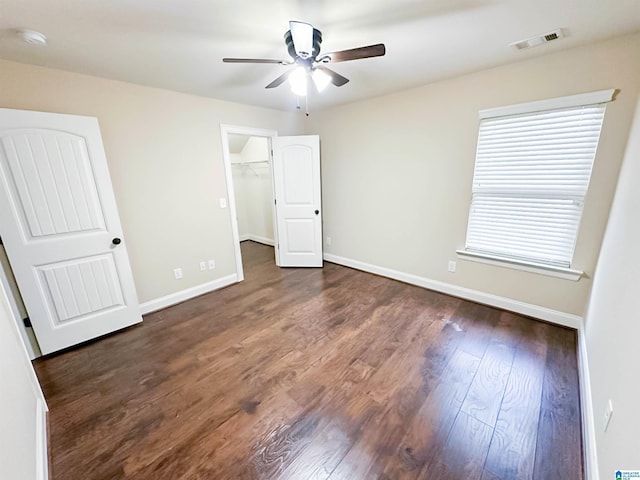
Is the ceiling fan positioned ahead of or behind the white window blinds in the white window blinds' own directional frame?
ahead

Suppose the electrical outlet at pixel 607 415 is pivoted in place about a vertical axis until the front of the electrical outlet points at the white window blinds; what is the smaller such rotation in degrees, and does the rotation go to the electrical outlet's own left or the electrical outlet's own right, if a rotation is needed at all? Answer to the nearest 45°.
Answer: approximately 45° to the electrical outlet's own right

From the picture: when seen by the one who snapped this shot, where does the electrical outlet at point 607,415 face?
facing to the left of the viewer

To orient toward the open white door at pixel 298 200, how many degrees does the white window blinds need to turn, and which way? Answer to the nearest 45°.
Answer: approximately 45° to its right

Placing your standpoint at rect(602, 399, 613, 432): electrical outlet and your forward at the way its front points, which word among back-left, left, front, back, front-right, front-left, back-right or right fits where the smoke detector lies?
front-left

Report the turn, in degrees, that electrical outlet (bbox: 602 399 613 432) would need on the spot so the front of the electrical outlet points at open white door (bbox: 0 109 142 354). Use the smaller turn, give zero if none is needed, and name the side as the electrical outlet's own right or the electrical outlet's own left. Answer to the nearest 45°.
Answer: approximately 45° to the electrical outlet's own left

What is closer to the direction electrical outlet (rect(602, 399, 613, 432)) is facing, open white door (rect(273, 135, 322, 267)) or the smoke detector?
the open white door

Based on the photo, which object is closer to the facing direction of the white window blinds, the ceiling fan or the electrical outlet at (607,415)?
the ceiling fan

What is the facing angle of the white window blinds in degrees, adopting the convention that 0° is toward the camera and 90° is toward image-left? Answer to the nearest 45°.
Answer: approximately 45°
